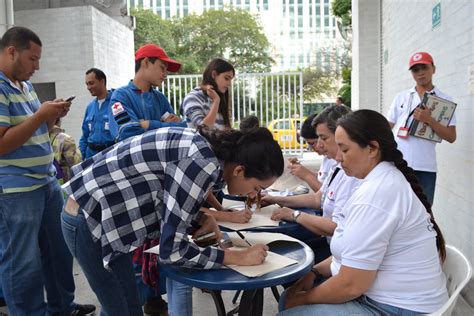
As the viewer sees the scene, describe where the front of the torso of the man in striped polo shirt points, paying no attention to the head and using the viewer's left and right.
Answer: facing to the right of the viewer

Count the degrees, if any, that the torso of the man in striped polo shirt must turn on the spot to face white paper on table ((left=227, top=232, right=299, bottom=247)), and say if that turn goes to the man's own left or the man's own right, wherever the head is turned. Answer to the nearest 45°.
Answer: approximately 45° to the man's own right

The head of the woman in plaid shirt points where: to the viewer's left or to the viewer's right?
to the viewer's right

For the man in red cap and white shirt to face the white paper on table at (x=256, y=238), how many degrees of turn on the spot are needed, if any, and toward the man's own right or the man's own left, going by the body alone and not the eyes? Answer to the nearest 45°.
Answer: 0° — they already face it

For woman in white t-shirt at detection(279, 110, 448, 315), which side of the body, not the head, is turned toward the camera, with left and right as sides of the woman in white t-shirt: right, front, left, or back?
left

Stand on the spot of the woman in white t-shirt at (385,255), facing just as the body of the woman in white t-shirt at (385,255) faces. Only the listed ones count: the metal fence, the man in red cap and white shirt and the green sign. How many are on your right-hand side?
3

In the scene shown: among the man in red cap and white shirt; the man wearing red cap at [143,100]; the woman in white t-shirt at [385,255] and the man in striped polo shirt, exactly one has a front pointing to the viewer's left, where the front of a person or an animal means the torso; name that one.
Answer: the woman in white t-shirt

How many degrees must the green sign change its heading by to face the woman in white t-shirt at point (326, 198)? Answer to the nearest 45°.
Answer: approximately 45° to its left
